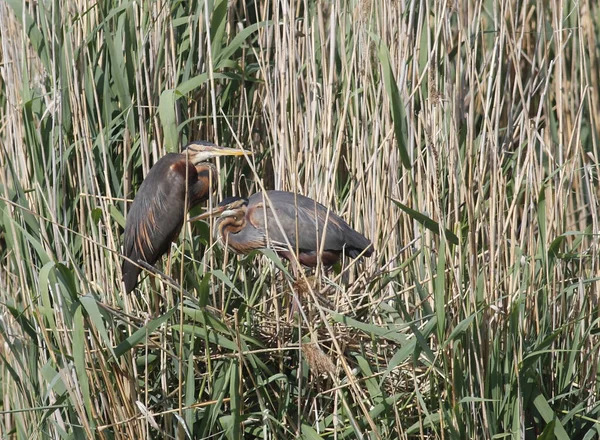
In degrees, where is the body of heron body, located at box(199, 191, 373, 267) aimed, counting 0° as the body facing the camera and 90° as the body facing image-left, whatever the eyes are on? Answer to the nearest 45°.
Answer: approximately 90°
